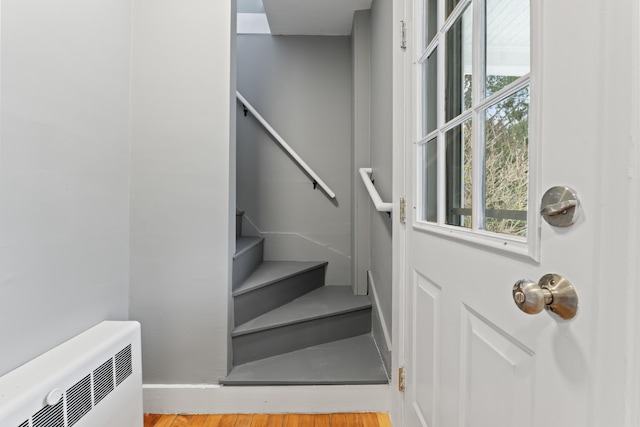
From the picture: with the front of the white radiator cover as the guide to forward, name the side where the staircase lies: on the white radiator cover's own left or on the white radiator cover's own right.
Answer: on the white radiator cover's own left

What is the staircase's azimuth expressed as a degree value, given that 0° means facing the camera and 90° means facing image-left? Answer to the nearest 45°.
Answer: approximately 0°

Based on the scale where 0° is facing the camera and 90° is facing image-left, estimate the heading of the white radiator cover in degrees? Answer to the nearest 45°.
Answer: approximately 315°

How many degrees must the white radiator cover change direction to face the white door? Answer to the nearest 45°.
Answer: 0° — it already faces it
